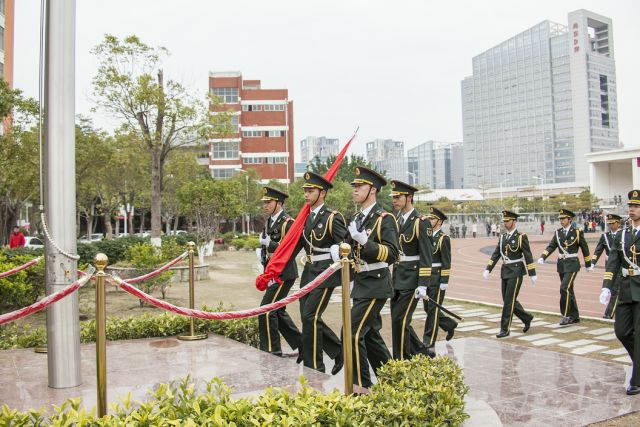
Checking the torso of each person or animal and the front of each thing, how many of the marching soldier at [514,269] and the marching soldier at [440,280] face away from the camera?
0

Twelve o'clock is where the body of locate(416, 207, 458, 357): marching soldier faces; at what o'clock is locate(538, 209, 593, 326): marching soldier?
locate(538, 209, 593, 326): marching soldier is roughly at 6 o'clock from locate(416, 207, 458, 357): marching soldier.

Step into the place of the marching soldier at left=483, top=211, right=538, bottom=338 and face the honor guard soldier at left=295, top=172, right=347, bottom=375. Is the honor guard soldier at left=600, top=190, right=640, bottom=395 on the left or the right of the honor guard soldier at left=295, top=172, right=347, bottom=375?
left

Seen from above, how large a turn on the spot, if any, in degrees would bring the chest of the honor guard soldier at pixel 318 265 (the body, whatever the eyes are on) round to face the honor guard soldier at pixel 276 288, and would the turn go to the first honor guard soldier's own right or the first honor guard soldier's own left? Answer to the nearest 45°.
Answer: approximately 90° to the first honor guard soldier's own right

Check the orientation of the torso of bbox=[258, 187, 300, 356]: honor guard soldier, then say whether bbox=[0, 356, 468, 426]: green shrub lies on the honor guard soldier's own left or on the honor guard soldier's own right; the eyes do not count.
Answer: on the honor guard soldier's own left

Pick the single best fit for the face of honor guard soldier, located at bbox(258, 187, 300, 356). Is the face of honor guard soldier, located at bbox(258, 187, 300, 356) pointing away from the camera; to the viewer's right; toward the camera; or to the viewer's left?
to the viewer's left

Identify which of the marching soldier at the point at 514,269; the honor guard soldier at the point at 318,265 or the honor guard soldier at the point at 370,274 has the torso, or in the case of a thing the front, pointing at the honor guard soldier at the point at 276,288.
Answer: the marching soldier

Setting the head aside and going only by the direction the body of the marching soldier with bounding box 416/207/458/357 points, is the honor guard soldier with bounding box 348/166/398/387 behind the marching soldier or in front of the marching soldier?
in front

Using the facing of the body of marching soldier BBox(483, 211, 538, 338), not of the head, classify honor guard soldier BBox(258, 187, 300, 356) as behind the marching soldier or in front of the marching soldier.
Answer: in front

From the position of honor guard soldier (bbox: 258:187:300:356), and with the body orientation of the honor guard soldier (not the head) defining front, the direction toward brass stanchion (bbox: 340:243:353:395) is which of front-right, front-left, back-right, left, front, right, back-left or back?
front-left
